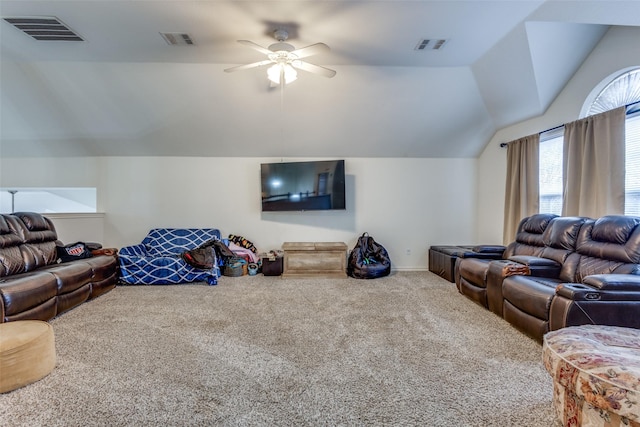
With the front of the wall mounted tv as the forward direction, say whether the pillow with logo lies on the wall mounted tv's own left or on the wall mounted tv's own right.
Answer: on the wall mounted tv's own right

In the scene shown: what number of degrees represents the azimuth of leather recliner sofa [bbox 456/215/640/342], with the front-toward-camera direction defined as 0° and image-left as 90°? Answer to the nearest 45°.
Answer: approximately 45°

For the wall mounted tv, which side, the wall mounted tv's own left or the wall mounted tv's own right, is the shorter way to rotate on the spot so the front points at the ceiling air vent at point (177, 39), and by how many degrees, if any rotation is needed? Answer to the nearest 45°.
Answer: approximately 45° to the wall mounted tv's own right

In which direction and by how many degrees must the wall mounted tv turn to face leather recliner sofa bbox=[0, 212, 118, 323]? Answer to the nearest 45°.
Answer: approximately 45° to its right

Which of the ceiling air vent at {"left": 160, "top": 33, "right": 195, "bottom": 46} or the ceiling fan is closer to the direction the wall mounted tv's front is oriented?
the ceiling fan

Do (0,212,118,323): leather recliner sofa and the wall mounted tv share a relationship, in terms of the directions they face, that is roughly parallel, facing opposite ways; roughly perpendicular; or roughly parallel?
roughly perpendicular

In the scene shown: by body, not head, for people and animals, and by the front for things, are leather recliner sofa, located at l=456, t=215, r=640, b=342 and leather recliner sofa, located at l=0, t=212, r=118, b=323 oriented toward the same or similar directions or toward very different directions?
very different directions

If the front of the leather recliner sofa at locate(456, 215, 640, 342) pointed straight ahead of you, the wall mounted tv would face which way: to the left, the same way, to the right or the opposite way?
to the left

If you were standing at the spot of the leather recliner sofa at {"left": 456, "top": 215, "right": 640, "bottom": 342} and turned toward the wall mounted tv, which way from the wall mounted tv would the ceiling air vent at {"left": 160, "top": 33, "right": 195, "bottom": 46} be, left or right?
left

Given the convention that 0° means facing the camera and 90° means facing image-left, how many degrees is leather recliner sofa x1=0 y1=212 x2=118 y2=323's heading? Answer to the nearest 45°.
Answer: approximately 315°
